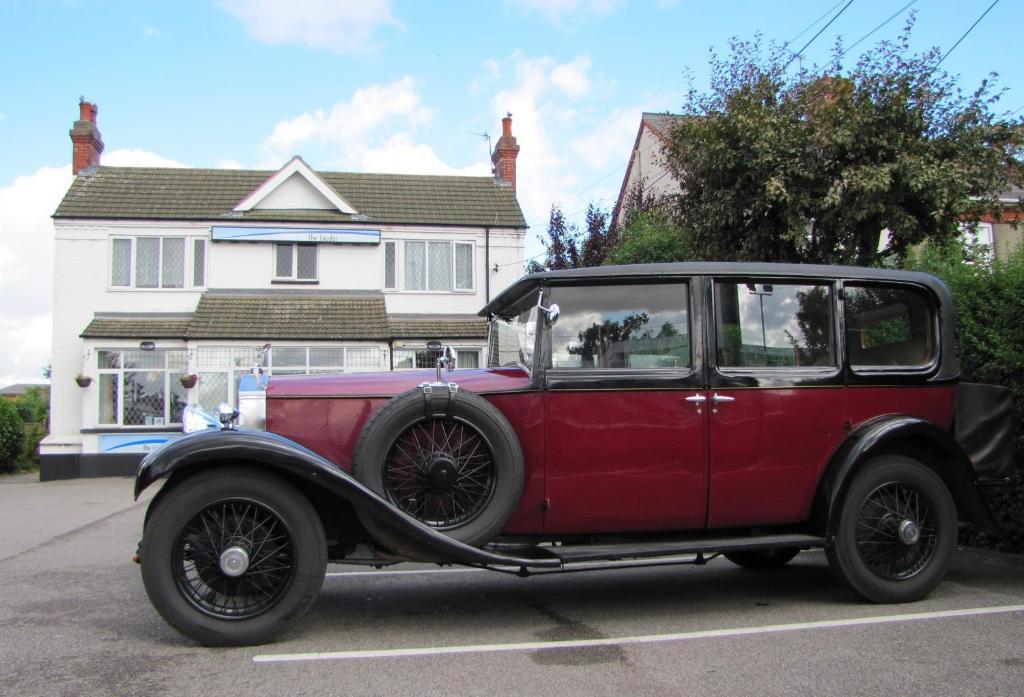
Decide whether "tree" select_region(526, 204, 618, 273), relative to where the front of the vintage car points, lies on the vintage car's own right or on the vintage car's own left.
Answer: on the vintage car's own right

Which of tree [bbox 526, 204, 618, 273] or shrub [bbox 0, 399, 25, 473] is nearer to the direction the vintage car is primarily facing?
the shrub

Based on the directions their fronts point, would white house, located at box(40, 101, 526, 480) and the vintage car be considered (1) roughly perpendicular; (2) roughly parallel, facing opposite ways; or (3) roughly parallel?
roughly perpendicular

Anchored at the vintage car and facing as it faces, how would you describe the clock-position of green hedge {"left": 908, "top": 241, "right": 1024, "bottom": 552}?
The green hedge is roughly at 5 o'clock from the vintage car.

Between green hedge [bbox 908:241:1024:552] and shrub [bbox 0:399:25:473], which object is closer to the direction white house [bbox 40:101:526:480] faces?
the green hedge

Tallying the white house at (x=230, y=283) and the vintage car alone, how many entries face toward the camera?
1

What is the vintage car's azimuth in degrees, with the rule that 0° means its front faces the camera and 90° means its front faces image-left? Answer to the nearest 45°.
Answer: approximately 90°
